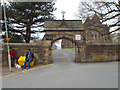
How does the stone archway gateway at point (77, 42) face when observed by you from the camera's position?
facing the viewer

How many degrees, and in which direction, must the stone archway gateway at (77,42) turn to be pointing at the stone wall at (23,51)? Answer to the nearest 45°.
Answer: approximately 90° to its right
